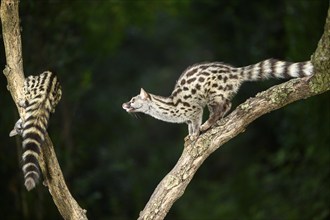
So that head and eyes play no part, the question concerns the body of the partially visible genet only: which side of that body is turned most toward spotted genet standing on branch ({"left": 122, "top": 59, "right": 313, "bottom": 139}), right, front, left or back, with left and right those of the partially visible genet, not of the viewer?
right

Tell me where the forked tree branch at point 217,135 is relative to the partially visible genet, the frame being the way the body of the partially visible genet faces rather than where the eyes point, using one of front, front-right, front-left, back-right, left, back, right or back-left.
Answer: right

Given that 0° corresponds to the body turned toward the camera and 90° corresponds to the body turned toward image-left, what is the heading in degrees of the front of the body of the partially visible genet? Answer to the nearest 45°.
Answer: approximately 180°
